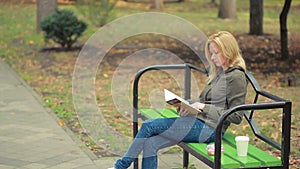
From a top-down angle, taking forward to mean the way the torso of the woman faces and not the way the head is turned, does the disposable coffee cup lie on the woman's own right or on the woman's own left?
on the woman's own left

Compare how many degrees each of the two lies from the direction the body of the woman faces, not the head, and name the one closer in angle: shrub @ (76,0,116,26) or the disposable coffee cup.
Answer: the shrub

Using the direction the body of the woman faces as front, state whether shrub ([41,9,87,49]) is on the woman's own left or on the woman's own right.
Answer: on the woman's own right

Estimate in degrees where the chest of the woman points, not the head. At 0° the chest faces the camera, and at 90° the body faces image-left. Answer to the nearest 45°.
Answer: approximately 90°
